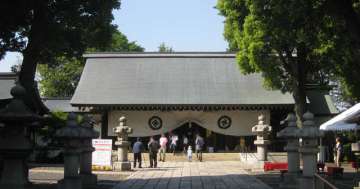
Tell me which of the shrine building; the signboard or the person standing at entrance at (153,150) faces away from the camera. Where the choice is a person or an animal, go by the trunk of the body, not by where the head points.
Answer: the person standing at entrance

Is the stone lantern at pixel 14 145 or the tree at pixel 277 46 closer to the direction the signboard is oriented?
the stone lantern

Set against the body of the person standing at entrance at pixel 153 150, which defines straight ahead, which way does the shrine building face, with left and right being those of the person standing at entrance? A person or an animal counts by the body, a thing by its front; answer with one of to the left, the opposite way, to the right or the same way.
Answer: the opposite way

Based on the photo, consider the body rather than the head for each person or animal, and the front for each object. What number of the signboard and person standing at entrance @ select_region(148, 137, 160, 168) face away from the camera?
1

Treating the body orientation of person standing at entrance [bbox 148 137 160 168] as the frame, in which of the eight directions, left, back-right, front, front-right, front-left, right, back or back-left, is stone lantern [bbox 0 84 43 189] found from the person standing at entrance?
back

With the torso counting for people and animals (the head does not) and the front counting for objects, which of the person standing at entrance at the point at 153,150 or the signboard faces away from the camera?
the person standing at entrance

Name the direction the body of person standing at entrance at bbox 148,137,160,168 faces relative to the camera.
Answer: away from the camera

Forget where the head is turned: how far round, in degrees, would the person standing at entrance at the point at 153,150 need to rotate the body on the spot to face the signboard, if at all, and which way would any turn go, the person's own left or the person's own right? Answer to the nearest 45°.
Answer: approximately 135° to the person's own left

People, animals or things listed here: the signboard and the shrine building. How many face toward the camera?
2

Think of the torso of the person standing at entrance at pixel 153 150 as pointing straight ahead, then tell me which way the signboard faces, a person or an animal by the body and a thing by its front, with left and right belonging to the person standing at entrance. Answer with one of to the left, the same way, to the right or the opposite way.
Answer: the opposite way
